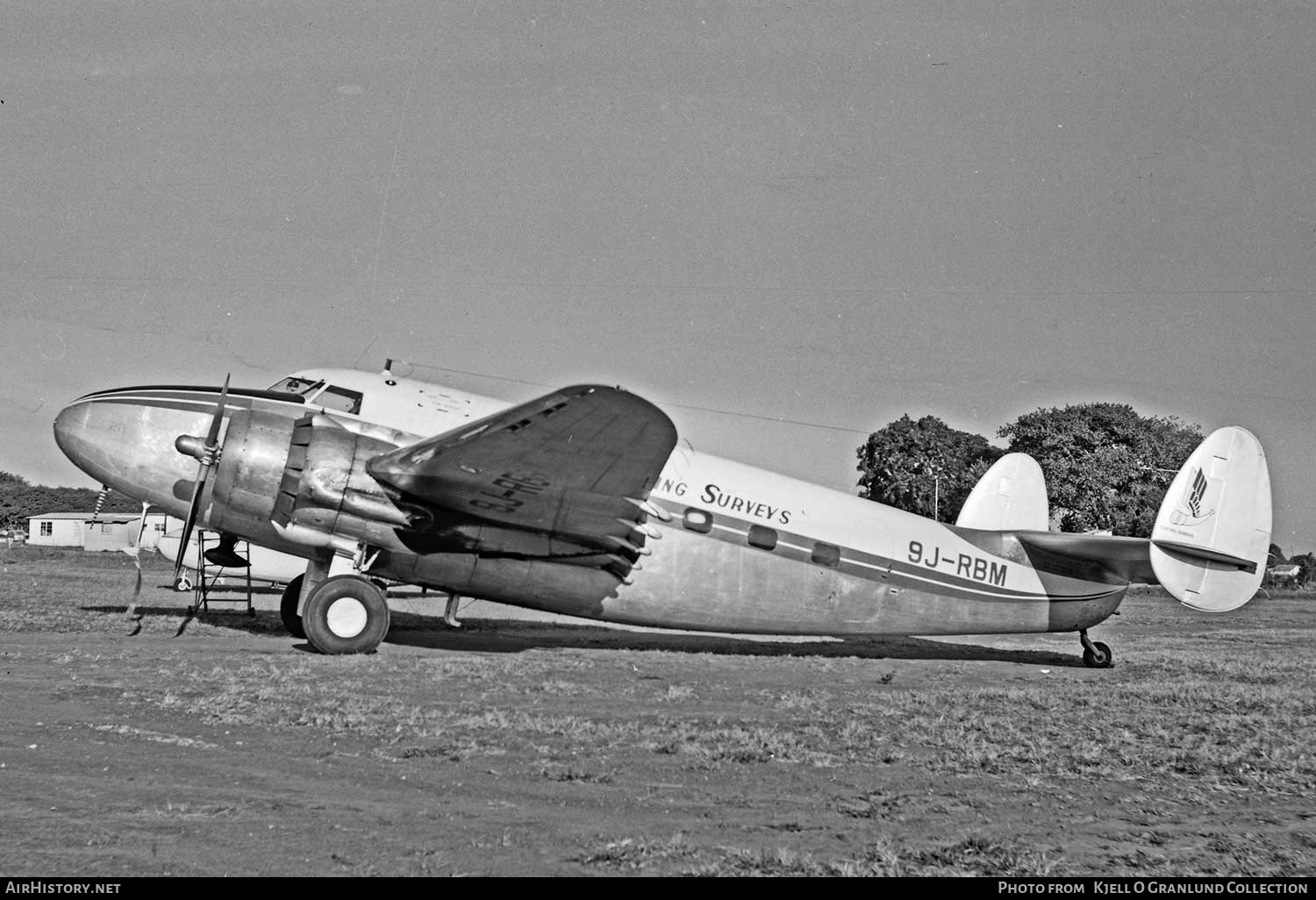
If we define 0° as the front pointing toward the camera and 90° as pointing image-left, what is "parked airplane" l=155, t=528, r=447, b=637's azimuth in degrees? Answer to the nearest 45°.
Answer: approximately 90°

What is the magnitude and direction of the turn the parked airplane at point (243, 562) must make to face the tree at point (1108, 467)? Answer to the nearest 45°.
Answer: approximately 135° to its right
